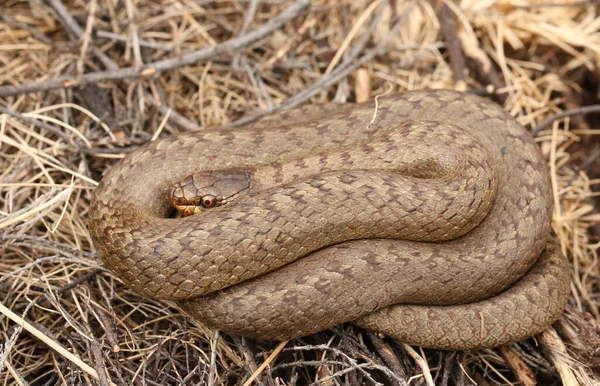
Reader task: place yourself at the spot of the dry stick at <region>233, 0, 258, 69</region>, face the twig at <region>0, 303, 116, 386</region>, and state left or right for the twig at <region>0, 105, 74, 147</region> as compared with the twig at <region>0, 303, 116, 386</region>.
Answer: right
